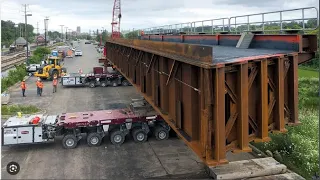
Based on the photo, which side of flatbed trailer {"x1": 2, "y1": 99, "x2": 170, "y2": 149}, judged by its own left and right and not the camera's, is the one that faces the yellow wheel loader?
right

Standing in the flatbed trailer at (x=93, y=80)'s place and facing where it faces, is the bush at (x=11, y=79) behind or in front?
in front

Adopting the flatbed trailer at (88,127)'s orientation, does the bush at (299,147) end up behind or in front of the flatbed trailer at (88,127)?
behind

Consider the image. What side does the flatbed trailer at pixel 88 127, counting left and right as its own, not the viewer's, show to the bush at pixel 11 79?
right

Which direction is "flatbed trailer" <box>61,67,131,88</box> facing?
to the viewer's left

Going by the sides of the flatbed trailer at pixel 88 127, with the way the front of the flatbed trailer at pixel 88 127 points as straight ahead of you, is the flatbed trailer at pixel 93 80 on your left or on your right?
on your right

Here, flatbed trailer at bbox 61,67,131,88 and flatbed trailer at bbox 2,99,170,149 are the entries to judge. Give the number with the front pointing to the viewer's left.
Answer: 2
